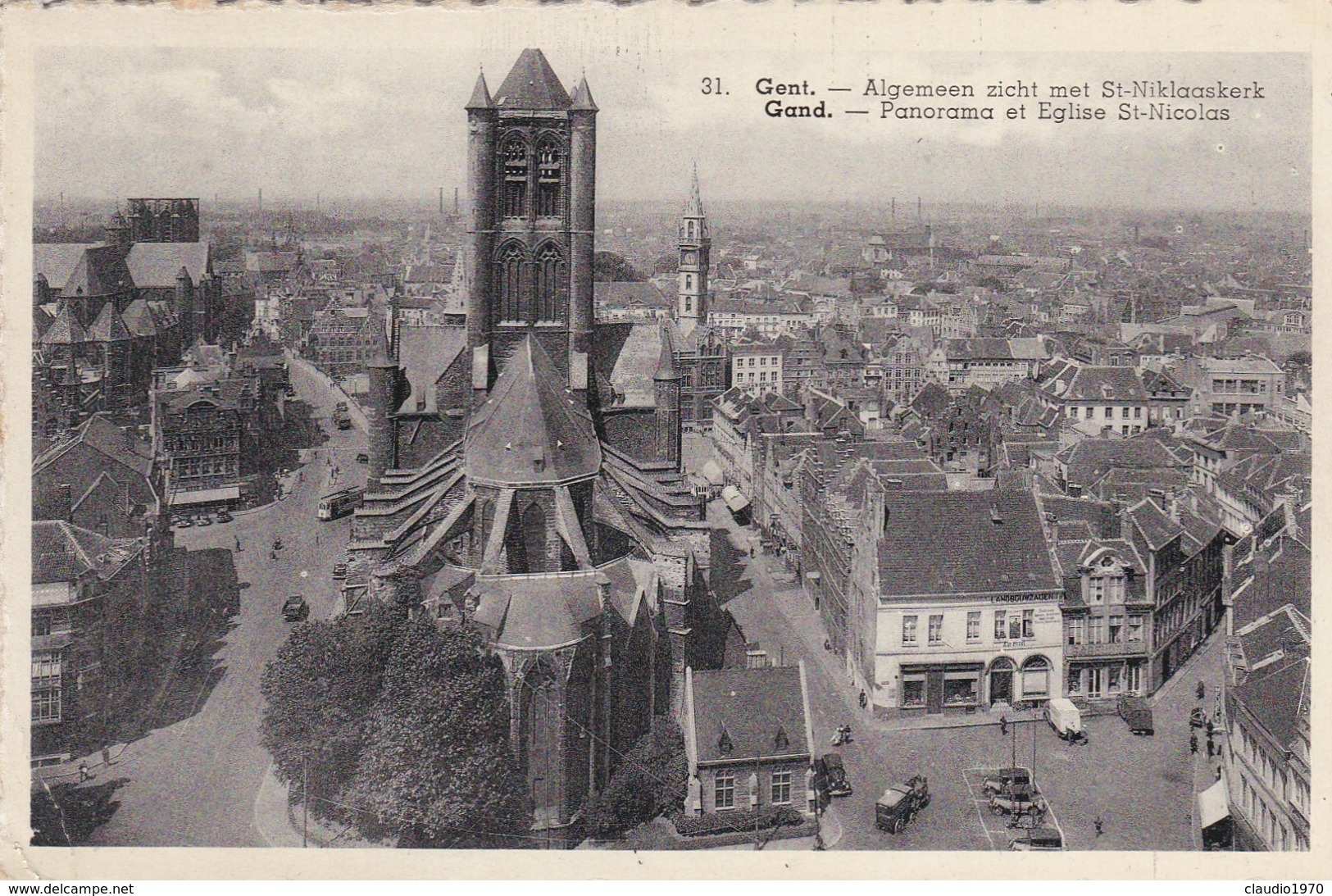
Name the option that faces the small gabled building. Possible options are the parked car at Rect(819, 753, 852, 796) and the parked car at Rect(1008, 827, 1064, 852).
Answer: the parked car at Rect(1008, 827, 1064, 852)

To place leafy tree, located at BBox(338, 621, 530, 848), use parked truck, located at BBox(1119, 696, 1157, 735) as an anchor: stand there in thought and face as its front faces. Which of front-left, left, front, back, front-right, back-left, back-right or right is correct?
right

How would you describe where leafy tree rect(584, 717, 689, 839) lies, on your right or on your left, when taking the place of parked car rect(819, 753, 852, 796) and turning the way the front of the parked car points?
on your right

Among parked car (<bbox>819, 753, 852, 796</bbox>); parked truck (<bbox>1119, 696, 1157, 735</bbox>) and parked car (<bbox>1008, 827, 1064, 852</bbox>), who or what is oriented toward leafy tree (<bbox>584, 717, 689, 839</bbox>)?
parked car (<bbox>1008, 827, 1064, 852</bbox>)

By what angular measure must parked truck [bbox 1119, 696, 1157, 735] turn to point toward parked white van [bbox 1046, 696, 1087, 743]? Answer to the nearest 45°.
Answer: approximately 90° to its right

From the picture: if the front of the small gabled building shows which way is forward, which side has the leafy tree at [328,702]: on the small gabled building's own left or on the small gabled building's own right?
on the small gabled building's own right

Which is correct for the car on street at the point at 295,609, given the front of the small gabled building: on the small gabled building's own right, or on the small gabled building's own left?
on the small gabled building's own right

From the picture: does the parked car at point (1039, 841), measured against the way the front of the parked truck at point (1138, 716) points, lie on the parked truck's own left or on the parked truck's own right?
on the parked truck's own right

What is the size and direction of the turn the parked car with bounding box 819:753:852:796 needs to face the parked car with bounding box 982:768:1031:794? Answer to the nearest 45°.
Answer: approximately 45° to its left

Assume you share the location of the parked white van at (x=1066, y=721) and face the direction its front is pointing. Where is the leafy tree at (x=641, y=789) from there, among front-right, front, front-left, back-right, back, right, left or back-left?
right

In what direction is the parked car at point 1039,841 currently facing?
to the viewer's left

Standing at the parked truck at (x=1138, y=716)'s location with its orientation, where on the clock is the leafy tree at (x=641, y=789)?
The leafy tree is roughly at 3 o'clock from the parked truck.

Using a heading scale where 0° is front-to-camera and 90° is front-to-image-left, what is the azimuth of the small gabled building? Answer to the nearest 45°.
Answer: approximately 0°

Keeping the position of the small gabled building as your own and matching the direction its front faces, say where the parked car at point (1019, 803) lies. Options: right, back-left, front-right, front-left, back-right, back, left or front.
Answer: left

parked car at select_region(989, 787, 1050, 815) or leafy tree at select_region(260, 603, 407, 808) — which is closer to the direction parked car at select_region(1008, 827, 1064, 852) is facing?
the leafy tree

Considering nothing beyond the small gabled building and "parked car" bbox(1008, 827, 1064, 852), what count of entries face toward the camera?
1

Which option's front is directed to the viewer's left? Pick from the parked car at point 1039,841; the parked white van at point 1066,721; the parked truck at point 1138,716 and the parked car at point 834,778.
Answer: the parked car at point 1039,841

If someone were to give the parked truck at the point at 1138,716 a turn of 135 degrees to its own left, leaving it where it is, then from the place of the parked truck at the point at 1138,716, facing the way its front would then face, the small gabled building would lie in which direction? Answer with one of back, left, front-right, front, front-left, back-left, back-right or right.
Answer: back-left
